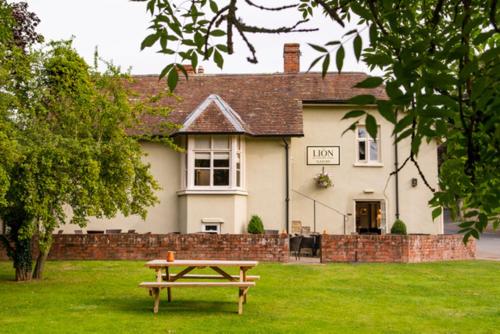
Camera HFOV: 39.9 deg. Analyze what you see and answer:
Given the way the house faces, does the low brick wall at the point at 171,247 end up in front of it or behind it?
in front

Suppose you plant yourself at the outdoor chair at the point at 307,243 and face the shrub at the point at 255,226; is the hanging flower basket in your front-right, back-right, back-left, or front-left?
front-right

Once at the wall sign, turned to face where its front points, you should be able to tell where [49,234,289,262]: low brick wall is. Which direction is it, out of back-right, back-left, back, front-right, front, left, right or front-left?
front-right

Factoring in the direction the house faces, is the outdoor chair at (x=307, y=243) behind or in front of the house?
in front

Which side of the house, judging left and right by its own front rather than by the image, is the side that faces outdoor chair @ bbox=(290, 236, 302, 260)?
front

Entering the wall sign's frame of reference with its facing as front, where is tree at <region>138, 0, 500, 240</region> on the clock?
The tree is roughly at 12 o'clock from the wall sign.

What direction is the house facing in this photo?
toward the camera

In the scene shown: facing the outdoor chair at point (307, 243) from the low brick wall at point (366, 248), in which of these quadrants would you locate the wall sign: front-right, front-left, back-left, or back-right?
front-right

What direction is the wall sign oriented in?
toward the camera
